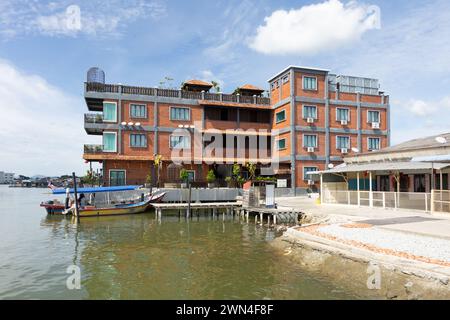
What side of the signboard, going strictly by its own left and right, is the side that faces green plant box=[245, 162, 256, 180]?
right

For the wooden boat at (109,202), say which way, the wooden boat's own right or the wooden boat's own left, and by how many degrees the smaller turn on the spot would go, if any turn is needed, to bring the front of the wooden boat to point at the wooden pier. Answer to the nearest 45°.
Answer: approximately 45° to the wooden boat's own right

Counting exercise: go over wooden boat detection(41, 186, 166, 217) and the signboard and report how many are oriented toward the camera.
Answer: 1

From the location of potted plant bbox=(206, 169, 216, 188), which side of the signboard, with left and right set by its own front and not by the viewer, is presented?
right

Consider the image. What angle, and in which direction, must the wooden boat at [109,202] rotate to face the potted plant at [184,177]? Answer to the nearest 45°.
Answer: approximately 45° to its left

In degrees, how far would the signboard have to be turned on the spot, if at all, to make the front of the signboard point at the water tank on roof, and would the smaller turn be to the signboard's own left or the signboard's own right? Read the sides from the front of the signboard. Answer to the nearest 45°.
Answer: approximately 90° to the signboard's own right

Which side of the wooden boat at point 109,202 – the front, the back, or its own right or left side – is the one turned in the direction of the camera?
right
